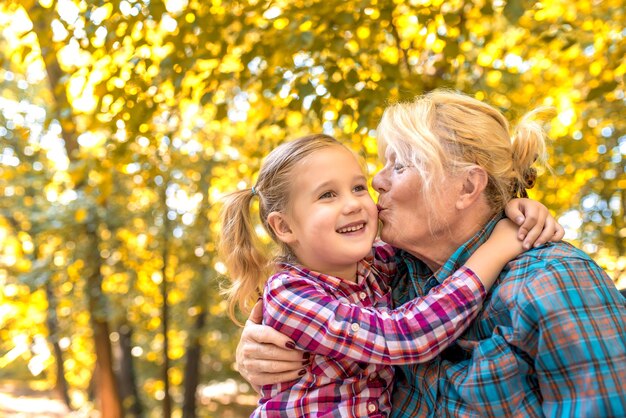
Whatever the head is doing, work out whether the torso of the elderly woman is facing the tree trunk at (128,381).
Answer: no

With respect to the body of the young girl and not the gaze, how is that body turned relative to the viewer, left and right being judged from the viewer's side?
facing the viewer and to the right of the viewer

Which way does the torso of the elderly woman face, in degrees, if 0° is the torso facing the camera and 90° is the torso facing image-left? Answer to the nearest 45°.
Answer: approximately 90°

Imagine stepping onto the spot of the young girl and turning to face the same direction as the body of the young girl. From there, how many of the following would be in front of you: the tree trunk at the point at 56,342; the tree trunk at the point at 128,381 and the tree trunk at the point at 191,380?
0

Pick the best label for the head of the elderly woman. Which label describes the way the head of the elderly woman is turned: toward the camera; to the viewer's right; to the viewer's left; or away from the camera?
to the viewer's left

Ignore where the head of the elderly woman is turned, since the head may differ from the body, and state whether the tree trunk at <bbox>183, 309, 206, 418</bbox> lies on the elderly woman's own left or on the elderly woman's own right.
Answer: on the elderly woman's own right

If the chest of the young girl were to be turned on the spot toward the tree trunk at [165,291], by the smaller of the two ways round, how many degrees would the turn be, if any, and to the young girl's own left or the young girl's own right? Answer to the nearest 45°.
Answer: approximately 180°

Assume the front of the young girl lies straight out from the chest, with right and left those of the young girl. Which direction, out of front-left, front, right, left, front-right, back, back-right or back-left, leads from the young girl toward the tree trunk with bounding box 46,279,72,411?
back

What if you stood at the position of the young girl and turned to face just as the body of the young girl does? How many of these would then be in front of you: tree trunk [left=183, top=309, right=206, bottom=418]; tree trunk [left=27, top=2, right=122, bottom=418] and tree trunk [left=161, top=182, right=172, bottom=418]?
0

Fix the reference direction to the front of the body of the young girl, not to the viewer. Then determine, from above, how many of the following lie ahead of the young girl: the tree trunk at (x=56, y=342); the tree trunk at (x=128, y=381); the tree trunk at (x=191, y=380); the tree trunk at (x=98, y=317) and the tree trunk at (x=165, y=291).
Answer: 0

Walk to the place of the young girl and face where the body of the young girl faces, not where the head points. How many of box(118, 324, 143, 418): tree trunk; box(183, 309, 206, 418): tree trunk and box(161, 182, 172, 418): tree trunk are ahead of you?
0

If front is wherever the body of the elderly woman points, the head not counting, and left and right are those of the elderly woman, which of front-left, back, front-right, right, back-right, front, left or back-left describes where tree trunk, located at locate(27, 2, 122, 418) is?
front-right

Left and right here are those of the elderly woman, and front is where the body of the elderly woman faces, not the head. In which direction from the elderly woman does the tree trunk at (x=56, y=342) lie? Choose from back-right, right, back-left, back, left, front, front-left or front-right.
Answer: front-right

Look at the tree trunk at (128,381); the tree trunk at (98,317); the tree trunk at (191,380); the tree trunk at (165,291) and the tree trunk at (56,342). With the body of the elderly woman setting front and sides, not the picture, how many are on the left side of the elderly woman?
0
